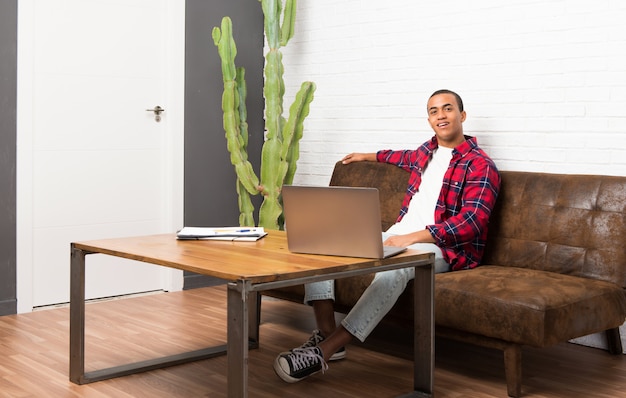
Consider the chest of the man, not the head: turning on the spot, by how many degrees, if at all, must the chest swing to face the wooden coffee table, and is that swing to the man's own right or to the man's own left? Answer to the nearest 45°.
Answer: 0° — they already face it

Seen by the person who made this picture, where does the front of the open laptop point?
facing away from the viewer and to the right of the viewer

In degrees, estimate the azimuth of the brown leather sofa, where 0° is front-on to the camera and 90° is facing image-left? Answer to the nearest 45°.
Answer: approximately 45°

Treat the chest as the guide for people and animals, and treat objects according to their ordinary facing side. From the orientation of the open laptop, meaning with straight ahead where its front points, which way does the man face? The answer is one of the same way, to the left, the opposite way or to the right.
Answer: the opposite way

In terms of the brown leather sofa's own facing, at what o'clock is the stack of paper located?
The stack of paper is roughly at 1 o'clock from the brown leather sofa.

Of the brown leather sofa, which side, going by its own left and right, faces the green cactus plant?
right

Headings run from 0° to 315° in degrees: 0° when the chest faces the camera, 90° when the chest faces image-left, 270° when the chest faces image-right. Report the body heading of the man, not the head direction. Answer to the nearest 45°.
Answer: approximately 45°

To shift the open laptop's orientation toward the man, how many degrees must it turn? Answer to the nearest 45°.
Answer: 0° — it already faces them
